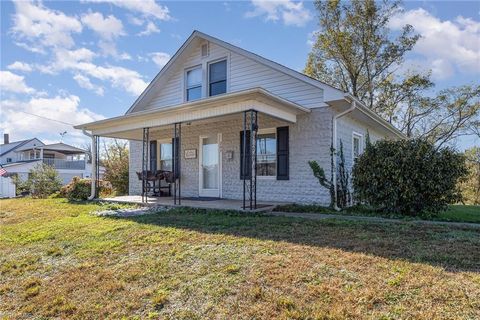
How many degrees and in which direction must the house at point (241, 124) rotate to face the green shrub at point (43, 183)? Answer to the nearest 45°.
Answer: approximately 90° to its right

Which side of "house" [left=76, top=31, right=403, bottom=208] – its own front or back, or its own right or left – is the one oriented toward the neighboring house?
right

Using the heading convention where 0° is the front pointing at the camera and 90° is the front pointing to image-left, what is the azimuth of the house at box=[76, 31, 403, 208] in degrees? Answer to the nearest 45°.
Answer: approximately 45°

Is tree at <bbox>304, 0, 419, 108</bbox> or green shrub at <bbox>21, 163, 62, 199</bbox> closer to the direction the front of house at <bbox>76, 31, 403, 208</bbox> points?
the green shrub

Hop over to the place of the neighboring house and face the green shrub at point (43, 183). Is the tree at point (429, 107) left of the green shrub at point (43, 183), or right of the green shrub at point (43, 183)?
left

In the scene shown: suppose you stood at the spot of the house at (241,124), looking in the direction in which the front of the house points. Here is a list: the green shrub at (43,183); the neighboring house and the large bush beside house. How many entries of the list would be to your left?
1

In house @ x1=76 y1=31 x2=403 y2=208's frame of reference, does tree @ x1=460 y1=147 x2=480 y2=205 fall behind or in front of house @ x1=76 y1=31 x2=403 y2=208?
behind

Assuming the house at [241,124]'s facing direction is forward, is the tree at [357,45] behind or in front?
behind

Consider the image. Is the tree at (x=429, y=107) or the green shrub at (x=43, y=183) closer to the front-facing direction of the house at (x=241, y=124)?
the green shrub

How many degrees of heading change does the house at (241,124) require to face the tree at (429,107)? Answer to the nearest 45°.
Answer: approximately 180°
